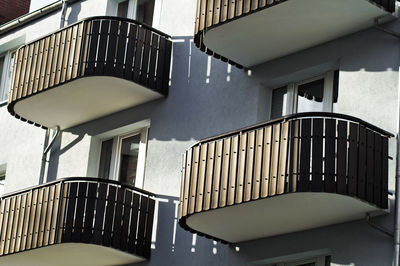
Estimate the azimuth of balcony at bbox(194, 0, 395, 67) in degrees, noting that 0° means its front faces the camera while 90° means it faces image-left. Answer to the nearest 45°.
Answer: approximately 45°

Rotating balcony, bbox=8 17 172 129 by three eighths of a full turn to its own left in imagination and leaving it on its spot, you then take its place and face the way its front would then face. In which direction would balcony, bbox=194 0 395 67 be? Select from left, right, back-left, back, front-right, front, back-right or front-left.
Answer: front-right

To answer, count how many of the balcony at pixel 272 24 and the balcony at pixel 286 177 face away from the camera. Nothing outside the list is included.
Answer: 0

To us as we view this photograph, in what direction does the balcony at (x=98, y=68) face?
facing the viewer and to the left of the viewer

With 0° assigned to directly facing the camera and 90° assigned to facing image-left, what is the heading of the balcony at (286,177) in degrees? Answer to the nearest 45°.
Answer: approximately 45°
